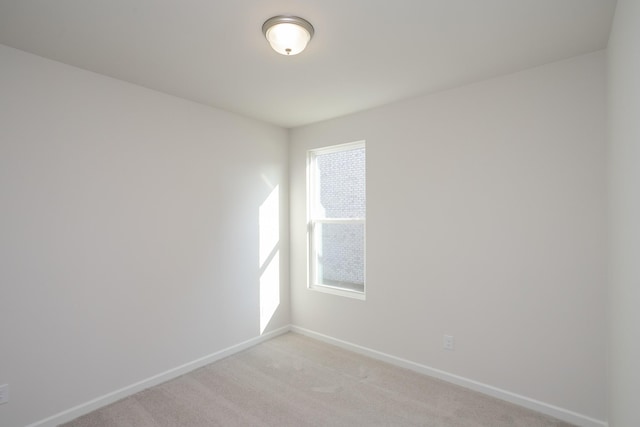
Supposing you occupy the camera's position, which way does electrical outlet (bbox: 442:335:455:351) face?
facing the viewer

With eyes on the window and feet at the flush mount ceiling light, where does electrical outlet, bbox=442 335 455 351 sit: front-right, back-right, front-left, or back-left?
front-right

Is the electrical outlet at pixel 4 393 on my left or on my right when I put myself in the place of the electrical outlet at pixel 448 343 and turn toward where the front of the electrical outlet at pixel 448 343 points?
on my right

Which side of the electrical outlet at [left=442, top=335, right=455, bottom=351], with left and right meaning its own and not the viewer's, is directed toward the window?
right

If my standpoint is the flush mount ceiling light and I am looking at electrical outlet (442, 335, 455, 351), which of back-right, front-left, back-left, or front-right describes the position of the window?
front-left

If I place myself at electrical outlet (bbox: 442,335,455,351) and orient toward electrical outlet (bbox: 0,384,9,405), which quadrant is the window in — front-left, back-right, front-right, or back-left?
front-right
